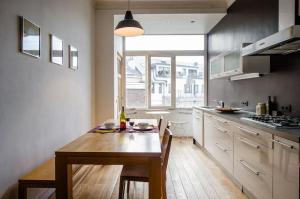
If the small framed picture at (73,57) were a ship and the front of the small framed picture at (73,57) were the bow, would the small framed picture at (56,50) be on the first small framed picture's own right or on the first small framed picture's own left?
on the first small framed picture's own right

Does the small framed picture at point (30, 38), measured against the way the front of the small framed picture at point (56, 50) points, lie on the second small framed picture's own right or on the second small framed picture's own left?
on the second small framed picture's own right

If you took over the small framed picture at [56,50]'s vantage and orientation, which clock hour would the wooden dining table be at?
The wooden dining table is roughly at 1 o'clock from the small framed picture.

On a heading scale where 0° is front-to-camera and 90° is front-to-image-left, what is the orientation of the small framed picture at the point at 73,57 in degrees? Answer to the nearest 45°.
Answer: approximately 315°

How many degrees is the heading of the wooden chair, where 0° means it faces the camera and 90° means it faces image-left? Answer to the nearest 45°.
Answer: approximately 90°

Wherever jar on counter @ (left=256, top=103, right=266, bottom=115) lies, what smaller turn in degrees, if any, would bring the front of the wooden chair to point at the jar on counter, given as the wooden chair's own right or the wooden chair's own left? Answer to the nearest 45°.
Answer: approximately 135° to the wooden chair's own right

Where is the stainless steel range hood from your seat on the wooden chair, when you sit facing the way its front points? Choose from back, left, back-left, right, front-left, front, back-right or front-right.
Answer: back

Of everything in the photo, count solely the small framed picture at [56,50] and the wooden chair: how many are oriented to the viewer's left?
1

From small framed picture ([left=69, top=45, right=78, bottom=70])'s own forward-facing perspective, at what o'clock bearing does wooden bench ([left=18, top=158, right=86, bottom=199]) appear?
The wooden bench is roughly at 2 o'clock from the small framed picture.

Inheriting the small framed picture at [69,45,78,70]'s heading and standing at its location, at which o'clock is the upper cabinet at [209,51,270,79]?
The upper cabinet is roughly at 11 o'clock from the small framed picture.

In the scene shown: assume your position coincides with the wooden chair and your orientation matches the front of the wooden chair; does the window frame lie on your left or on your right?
on your right

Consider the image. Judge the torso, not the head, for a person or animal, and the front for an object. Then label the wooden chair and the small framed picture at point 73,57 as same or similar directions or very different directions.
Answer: very different directions
